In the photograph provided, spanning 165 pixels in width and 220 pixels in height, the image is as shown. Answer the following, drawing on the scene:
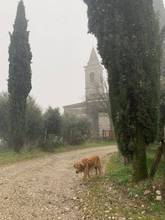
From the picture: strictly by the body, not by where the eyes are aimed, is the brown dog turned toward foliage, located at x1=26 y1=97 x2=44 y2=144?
no

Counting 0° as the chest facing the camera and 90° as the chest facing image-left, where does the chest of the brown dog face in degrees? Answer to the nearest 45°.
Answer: approximately 45°

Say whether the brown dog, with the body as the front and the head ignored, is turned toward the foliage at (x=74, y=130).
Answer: no

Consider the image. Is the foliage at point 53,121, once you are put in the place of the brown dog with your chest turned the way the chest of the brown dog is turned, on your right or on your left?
on your right

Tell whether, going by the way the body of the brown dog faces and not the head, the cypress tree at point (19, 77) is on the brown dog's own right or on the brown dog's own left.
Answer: on the brown dog's own right
